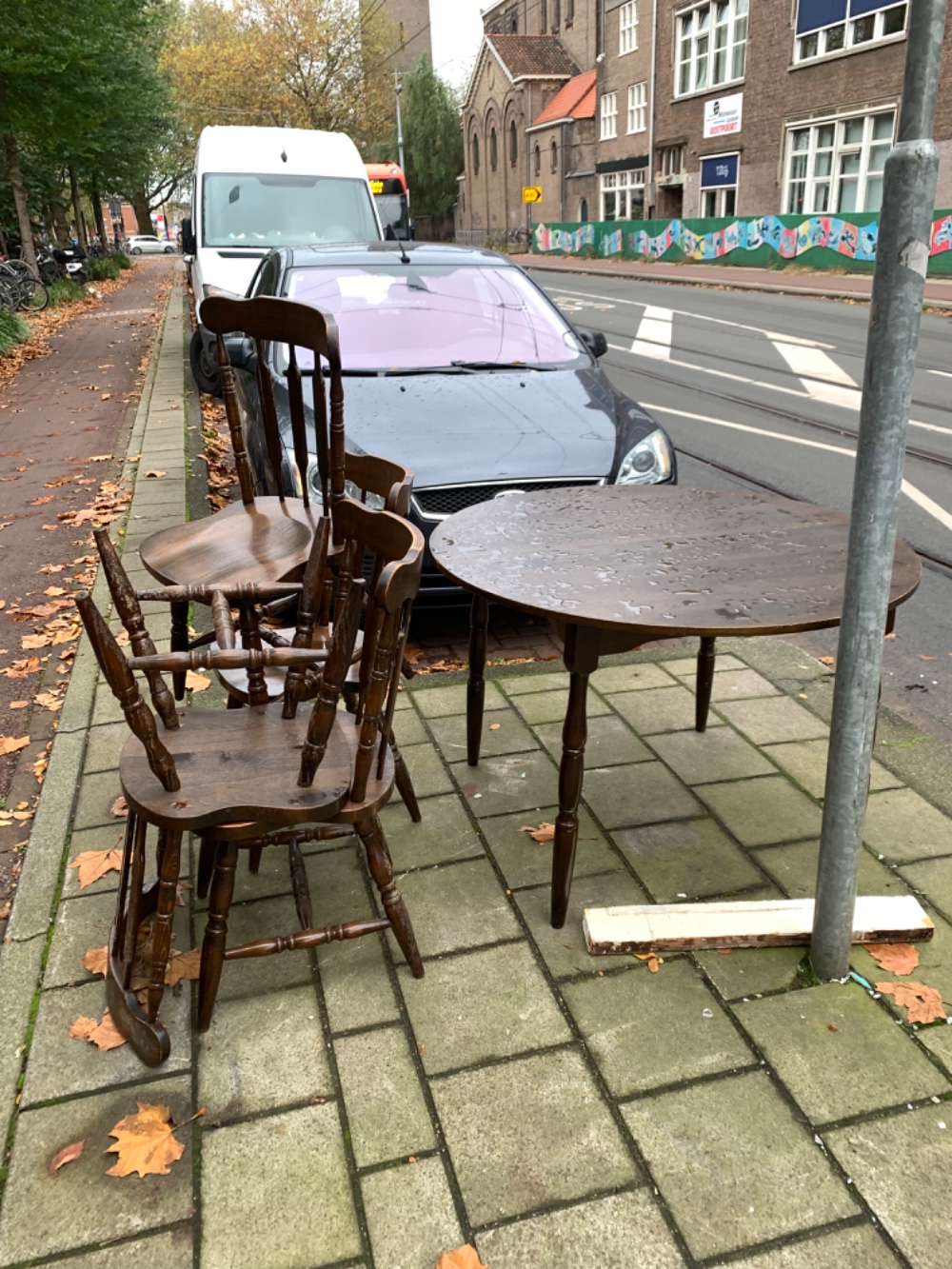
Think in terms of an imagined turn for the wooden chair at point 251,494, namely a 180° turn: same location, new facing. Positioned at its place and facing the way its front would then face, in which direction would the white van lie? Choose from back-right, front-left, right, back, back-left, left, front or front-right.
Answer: front-left

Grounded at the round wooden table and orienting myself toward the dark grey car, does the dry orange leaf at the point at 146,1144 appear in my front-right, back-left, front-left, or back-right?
back-left

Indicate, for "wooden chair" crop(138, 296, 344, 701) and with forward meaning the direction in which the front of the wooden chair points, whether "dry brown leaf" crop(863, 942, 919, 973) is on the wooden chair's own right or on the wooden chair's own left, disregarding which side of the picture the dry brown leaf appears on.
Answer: on the wooden chair's own left

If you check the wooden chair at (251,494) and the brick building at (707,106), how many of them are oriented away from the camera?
0

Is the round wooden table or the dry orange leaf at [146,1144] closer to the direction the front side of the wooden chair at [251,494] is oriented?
the dry orange leaf

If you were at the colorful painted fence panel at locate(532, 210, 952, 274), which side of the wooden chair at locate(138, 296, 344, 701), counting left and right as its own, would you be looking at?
back

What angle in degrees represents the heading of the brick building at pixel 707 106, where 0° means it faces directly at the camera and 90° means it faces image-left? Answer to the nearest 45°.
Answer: approximately 45°

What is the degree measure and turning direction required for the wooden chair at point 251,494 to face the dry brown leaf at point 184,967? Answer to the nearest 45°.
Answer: approximately 45° to its left

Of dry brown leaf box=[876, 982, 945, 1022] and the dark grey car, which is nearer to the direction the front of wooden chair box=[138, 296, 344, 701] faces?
the dry brown leaf

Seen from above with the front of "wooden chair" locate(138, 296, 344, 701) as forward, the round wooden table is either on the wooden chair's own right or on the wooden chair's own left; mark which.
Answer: on the wooden chair's own left

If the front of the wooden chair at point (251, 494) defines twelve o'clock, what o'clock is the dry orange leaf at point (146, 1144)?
The dry orange leaf is roughly at 11 o'clock from the wooden chair.

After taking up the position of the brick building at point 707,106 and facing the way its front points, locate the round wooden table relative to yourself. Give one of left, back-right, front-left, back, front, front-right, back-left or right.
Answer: front-left

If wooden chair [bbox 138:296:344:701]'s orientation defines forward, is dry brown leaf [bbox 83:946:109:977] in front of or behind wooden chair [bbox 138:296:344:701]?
in front

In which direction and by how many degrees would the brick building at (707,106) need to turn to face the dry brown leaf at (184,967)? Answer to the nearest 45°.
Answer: approximately 45° to its left

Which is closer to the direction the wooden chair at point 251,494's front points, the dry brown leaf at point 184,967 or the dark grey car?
the dry brown leaf

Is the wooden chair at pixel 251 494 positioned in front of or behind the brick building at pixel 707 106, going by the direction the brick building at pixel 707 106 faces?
in front

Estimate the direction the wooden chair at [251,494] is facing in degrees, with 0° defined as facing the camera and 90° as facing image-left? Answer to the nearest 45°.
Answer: approximately 45°

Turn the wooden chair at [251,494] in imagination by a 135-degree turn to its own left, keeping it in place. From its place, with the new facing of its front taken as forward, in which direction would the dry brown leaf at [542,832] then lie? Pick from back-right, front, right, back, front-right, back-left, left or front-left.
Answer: front-right
